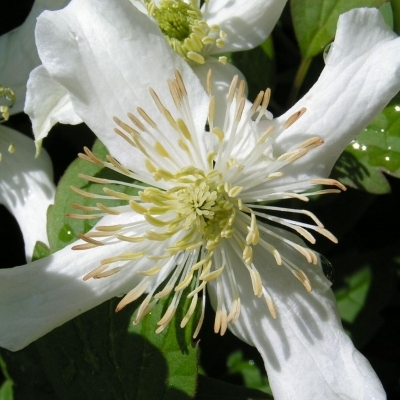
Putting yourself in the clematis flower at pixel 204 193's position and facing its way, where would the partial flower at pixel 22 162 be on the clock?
The partial flower is roughly at 4 o'clock from the clematis flower.

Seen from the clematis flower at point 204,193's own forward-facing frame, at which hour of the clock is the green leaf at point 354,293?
The green leaf is roughly at 8 o'clock from the clematis flower.

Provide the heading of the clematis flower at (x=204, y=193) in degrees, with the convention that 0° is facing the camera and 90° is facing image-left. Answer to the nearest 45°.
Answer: approximately 0°

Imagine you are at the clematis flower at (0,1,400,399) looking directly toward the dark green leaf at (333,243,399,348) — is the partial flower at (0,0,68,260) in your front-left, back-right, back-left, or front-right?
back-left
